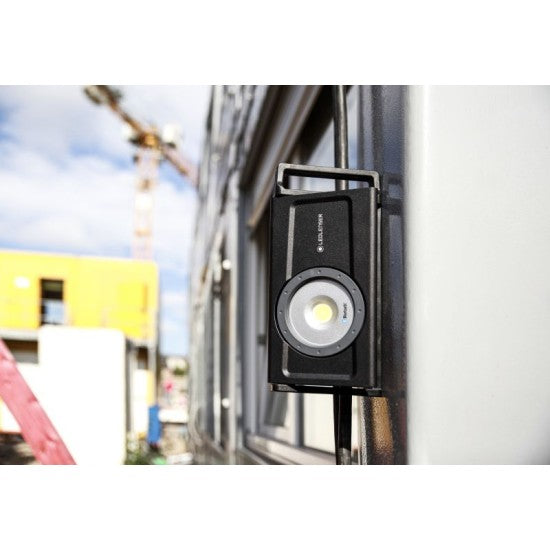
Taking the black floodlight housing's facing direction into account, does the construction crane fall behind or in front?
behind

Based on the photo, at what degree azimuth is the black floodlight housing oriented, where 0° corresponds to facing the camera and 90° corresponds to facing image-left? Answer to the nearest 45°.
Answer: approximately 0°

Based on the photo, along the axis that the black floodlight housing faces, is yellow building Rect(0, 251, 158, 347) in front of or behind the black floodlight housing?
behind
